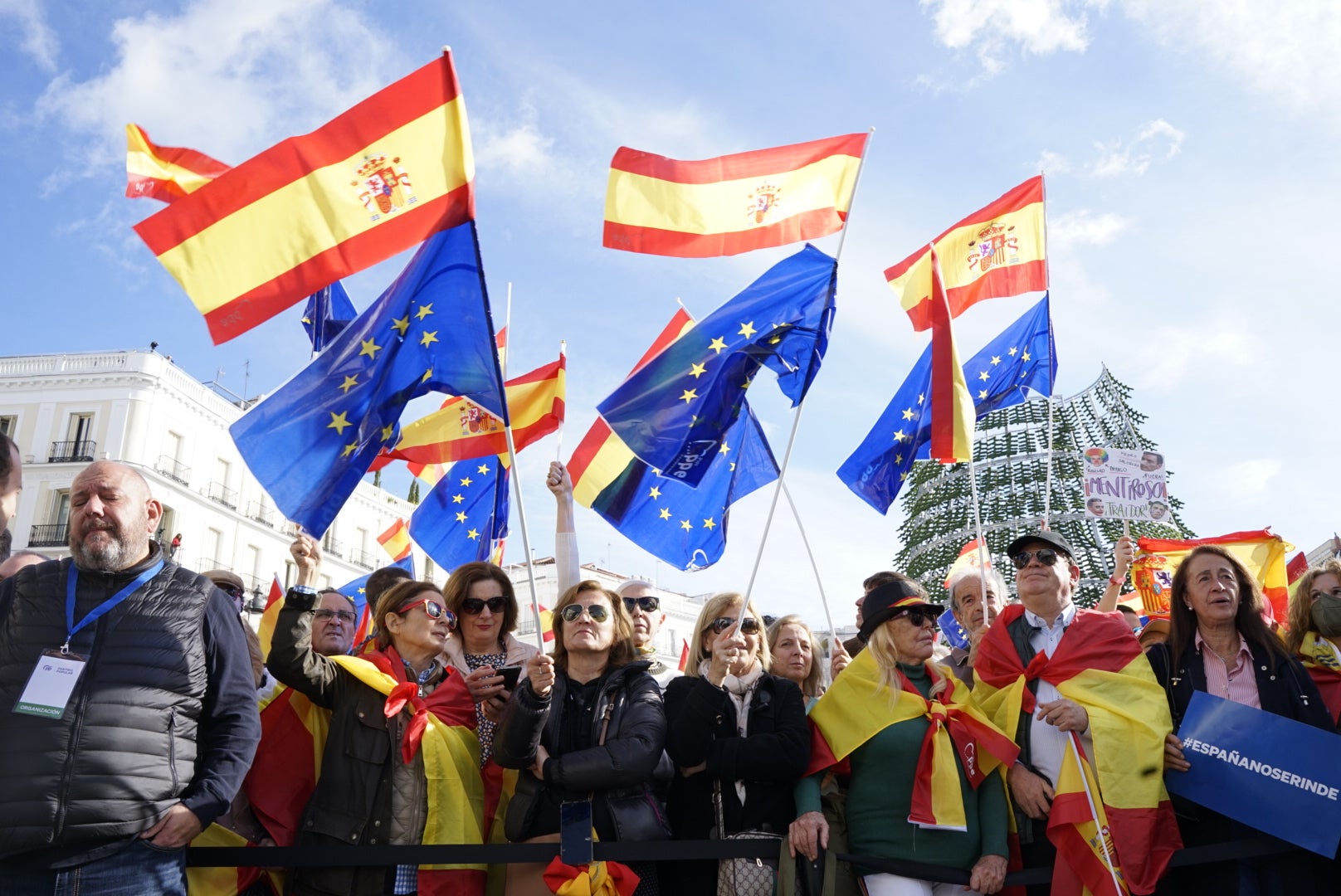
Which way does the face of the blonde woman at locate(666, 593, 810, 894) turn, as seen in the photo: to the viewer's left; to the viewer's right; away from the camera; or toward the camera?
toward the camera

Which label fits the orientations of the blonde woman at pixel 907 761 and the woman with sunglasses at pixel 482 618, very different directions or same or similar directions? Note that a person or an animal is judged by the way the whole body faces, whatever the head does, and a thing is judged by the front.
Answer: same or similar directions

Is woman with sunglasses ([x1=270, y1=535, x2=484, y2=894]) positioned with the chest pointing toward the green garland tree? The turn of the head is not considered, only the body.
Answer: no

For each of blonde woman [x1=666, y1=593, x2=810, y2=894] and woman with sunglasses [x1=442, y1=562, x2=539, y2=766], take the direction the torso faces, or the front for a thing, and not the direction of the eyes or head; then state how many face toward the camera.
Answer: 2

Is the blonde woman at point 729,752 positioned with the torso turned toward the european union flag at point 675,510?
no

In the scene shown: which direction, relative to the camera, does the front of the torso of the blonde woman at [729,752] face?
toward the camera

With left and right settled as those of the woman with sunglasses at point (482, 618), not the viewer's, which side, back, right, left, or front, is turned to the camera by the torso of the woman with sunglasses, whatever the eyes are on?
front

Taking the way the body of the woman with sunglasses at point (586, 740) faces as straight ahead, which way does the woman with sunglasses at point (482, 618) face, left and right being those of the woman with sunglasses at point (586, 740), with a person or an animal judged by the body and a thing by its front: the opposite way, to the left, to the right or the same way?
the same way

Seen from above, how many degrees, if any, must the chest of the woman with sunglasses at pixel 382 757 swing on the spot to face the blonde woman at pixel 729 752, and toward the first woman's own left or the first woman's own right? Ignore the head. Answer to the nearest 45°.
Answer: approximately 45° to the first woman's own left

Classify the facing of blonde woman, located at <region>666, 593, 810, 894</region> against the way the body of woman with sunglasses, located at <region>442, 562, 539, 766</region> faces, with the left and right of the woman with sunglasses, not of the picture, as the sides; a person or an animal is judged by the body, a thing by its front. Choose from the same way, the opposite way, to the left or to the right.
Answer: the same way

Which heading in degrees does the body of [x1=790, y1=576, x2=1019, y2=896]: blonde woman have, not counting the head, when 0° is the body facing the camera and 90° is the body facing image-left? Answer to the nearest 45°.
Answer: approximately 315°

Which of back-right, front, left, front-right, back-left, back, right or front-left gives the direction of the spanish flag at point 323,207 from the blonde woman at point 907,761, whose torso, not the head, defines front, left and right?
back-right

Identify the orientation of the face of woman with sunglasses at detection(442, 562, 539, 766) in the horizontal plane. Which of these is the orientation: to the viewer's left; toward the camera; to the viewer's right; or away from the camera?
toward the camera

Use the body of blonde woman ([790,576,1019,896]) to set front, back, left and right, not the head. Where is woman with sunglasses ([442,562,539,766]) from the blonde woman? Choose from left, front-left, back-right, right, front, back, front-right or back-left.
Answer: back-right

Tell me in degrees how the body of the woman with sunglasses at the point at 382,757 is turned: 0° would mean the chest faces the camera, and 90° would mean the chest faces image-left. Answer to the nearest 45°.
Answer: approximately 315°

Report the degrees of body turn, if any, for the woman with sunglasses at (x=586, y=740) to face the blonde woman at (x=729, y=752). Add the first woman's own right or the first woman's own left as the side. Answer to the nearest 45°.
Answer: approximately 90° to the first woman's own left

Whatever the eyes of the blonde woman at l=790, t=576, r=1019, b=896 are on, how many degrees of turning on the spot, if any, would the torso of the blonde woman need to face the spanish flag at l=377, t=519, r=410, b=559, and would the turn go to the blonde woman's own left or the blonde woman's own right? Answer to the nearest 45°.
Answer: approximately 180°

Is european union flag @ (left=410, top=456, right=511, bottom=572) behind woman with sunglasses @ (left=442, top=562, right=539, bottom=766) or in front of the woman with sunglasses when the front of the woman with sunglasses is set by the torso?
behind

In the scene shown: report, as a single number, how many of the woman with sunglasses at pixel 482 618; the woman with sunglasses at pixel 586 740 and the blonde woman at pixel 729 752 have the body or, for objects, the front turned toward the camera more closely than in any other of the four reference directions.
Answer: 3

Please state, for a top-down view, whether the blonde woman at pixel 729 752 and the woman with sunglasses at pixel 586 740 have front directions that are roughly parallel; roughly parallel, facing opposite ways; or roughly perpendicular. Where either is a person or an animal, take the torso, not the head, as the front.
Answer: roughly parallel
